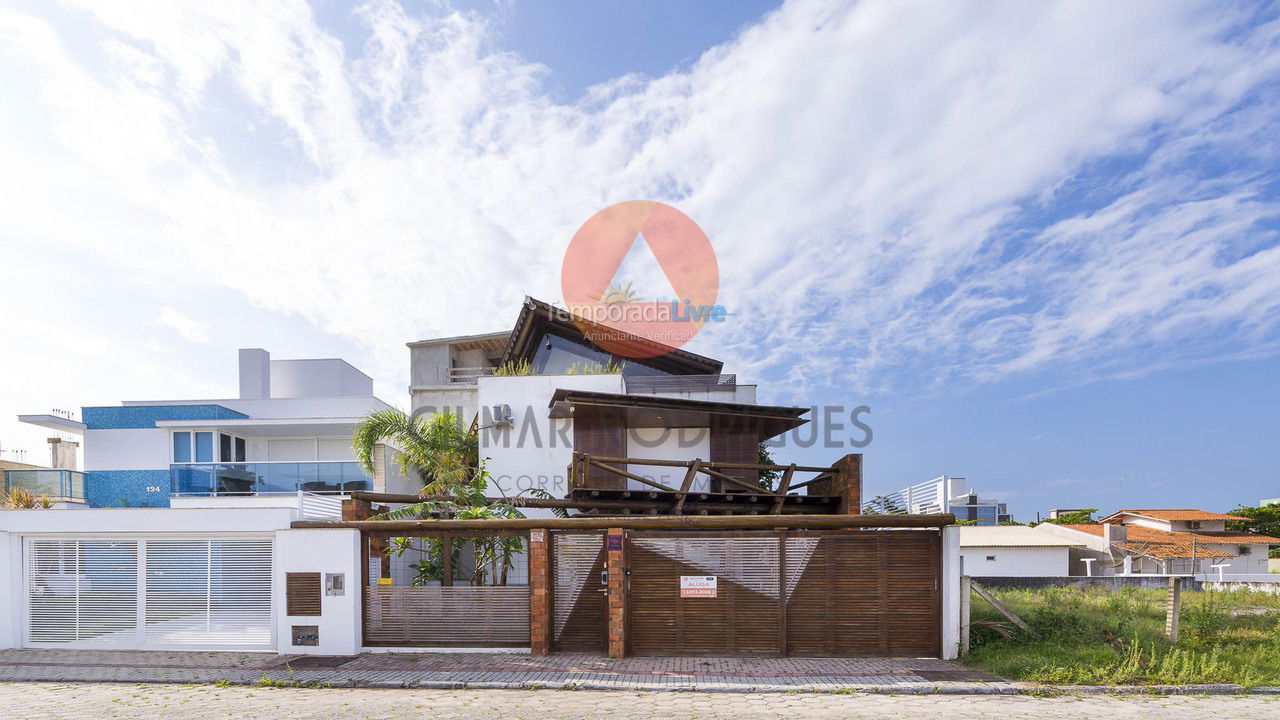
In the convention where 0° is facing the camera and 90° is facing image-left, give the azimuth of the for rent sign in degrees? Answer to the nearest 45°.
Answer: approximately 0°

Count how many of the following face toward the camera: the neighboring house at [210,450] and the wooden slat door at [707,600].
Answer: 2

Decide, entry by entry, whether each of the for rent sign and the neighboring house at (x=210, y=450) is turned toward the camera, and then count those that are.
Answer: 2

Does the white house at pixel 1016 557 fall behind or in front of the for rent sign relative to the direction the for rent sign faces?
behind
